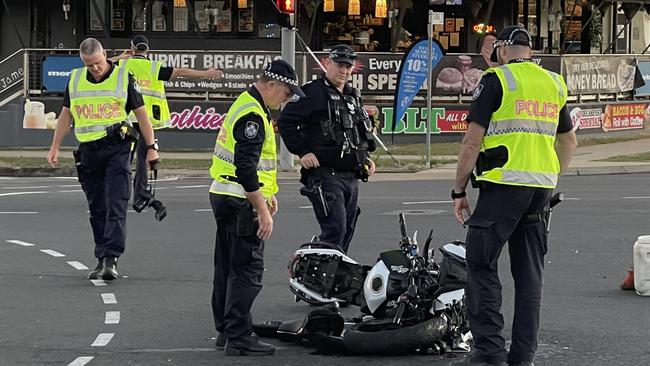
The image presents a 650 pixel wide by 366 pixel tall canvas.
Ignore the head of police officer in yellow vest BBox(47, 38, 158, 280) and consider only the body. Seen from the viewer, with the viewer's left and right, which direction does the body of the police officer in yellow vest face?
facing the viewer

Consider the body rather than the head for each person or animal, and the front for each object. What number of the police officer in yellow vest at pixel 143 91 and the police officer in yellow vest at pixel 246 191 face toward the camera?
0

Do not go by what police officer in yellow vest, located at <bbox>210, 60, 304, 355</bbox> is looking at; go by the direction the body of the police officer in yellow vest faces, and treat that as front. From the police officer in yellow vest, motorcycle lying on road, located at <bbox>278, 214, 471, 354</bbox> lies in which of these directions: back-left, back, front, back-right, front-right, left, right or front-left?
front

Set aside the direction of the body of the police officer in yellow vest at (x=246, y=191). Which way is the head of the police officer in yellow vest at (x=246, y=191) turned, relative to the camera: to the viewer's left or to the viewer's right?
to the viewer's right

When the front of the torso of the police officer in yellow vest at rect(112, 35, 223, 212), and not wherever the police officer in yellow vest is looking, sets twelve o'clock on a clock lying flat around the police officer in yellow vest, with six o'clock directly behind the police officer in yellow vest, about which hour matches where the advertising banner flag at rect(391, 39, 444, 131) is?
The advertising banner flag is roughly at 1 o'clock from the police officer in yellow vest.

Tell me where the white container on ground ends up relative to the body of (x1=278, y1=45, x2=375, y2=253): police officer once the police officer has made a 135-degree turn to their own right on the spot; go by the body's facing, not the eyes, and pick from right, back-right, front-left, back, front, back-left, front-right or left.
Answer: back

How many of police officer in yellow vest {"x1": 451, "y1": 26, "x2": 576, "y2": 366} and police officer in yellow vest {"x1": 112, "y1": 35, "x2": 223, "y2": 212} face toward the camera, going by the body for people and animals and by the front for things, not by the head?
0

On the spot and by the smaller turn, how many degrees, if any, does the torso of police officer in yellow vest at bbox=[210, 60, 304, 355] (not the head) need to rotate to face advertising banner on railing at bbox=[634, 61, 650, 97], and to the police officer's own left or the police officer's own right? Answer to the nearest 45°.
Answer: approximately 45° to the police officer's own left

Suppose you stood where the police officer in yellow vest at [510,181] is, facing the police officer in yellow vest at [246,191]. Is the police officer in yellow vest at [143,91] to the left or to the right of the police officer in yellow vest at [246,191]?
right

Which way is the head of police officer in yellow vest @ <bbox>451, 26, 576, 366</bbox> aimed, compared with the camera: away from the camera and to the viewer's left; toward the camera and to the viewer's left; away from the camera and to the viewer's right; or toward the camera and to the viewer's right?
away from the camera and to the viewer's left

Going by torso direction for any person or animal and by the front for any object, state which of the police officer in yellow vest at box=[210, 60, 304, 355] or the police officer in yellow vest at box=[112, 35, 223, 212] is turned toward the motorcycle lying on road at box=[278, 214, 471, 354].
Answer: the police officer in yellow vest at box=[210, 60, 304, 355]

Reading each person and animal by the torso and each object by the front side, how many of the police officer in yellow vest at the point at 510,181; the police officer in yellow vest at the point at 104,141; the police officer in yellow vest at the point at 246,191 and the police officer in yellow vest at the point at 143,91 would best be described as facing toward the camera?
1

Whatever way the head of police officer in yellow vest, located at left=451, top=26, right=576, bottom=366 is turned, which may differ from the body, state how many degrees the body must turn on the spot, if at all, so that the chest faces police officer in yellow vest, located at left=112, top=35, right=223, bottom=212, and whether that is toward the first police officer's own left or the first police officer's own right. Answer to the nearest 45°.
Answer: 0° — they already face them

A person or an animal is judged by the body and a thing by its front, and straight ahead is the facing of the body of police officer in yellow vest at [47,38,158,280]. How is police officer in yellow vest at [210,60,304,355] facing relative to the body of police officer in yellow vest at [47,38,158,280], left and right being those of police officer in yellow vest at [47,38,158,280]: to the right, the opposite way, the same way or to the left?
to the left
